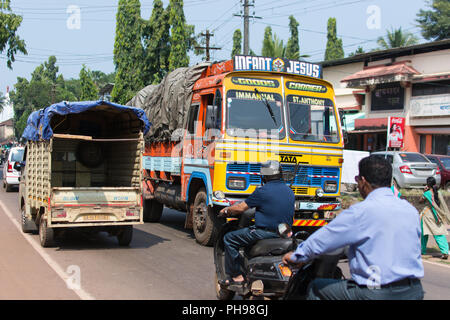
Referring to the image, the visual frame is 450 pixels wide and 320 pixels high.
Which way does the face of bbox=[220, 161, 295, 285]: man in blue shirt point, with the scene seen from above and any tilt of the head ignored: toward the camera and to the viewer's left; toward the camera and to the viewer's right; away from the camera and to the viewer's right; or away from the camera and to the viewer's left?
away from the camera and to the viewer's left

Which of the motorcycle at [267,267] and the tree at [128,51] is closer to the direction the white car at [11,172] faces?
the tree

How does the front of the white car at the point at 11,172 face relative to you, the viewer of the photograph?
facing away from the viewer

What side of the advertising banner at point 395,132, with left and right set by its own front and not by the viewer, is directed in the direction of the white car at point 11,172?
right

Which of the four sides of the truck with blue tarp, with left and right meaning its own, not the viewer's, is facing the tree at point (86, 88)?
front

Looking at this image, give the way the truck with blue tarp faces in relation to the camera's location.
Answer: facing away from the viewer

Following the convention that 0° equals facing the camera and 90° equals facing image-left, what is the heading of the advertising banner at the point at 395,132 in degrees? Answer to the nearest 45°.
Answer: approximately 0°

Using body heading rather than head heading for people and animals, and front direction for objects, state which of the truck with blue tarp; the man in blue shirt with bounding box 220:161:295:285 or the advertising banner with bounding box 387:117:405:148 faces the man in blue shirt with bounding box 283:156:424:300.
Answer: the advertising banner

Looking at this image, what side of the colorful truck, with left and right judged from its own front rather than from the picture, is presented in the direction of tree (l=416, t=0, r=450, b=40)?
left

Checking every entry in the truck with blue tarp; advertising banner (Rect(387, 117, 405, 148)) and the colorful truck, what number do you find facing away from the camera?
1

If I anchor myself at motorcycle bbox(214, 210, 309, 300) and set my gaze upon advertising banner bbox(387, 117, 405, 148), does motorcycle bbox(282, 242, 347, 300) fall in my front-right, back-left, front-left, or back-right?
back-right

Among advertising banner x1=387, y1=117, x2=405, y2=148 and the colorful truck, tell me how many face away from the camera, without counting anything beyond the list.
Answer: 0
